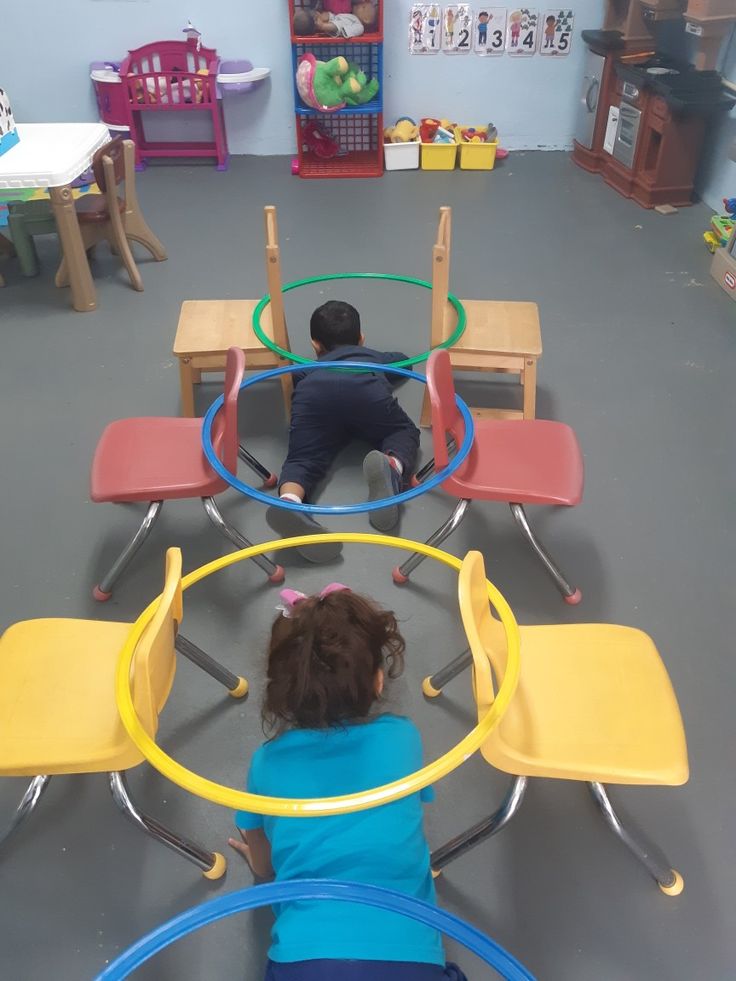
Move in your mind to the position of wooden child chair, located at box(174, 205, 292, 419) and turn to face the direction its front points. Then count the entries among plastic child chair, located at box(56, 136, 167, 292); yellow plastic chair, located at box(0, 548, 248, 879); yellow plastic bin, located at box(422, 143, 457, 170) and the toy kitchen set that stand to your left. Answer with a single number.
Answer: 1

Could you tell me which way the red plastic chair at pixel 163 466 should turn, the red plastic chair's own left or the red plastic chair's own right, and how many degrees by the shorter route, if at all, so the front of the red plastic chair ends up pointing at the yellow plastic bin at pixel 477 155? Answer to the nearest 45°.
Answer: approximately 135° to the red plastic chair's own right

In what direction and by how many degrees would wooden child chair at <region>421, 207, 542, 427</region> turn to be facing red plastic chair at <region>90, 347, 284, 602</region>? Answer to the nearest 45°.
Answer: approximately 135° to its right

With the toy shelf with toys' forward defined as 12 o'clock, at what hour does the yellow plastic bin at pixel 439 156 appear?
The yellow plastic bin is roughly at 9 o'clock from the toy shelf with toys.

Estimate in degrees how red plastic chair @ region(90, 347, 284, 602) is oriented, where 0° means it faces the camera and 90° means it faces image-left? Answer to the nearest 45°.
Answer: approximately 90°

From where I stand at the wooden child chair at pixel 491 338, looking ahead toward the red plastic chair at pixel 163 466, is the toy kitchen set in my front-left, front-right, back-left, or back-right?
back-right

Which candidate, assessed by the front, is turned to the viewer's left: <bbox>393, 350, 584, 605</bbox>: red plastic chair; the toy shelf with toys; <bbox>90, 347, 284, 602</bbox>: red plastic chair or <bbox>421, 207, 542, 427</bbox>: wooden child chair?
<bbox>90, 347, 284, 602</bbox>: red plastic chair

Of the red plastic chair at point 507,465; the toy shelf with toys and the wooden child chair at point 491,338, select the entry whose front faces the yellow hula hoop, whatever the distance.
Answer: the toy shelf with toys

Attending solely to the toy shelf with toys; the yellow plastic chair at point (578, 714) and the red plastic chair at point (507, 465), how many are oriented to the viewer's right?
2

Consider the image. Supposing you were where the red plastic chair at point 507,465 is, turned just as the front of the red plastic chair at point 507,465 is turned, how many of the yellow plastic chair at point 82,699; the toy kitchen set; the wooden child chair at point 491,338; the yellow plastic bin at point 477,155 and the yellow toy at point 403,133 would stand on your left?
4

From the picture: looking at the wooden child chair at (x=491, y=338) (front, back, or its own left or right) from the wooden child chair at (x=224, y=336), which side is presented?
back

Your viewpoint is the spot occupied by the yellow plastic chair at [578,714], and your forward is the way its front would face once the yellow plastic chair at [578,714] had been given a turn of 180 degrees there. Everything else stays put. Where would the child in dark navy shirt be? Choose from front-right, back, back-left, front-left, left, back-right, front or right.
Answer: front-right

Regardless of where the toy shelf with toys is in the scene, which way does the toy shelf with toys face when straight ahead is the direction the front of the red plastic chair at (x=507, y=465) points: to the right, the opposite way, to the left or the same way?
to the right

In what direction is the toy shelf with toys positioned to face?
toward the camera

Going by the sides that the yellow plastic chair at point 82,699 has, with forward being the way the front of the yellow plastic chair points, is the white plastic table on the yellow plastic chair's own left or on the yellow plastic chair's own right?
on the yellow plastic chair's own right

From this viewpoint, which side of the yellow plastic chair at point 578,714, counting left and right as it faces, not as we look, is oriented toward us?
right

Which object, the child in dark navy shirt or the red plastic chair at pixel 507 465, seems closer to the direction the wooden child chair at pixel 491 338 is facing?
the red plastic chair

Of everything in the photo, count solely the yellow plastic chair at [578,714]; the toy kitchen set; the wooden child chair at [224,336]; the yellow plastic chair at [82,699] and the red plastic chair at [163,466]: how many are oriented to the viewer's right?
1

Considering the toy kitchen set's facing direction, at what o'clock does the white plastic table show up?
The white plastic table is roughly at 12 o'clock from the toy kitchen set.

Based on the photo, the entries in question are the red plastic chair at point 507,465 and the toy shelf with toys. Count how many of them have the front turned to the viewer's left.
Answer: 0

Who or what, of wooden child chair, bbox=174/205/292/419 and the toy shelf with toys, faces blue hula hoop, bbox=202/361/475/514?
the toy shelf with toys

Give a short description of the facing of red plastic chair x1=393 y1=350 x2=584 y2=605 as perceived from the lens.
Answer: facing to the right of the viewer

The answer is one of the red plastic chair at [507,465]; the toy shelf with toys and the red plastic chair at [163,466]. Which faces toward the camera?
the toy shelf with toys
